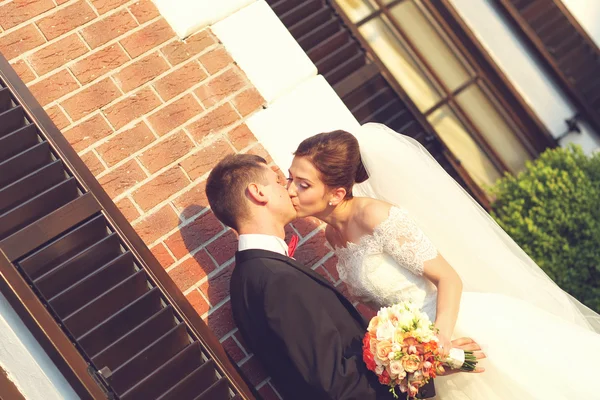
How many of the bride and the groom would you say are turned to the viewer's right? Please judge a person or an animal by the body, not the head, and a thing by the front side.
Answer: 1

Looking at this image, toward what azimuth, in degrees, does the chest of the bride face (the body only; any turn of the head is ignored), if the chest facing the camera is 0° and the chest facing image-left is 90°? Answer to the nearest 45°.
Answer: approximately 45°

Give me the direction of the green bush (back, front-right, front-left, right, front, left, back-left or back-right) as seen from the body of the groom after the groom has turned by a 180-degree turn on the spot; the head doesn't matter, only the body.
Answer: back-right

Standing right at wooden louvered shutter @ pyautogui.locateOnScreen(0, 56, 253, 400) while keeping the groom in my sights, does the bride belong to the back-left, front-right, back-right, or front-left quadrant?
front-left

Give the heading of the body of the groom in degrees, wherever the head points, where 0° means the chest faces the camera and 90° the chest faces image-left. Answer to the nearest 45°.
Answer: approximately 270°

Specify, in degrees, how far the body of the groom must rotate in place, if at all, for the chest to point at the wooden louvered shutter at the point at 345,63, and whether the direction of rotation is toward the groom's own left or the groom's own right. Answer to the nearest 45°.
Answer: approximately 45° to the groom's own left

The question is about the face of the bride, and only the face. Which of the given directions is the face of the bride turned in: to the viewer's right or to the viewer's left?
to the viewer's left

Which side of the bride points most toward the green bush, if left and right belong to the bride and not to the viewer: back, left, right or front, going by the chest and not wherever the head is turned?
back

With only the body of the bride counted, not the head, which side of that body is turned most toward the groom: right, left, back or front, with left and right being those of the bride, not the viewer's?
front
